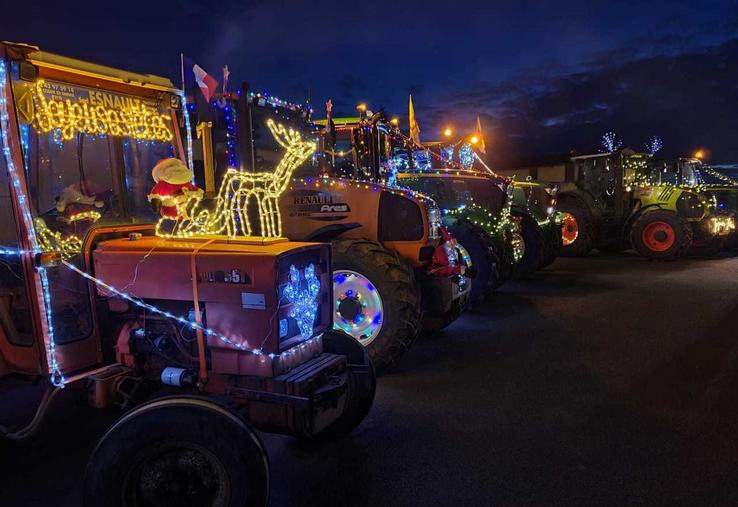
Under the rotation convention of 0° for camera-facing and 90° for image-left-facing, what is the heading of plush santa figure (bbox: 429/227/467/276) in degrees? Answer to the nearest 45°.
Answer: approximately 315°

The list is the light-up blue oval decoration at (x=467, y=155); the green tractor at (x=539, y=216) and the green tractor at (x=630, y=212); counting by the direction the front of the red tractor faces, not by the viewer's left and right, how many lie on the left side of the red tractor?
3

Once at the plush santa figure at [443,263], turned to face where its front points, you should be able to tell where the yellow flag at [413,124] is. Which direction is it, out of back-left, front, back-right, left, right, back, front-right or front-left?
back-left

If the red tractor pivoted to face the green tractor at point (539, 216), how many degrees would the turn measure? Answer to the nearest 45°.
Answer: approximately 90° to its left

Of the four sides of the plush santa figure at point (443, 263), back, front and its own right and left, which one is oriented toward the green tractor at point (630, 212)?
left

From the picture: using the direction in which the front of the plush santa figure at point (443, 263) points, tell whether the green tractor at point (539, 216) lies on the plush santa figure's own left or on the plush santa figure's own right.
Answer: on the plush santa figure's own left

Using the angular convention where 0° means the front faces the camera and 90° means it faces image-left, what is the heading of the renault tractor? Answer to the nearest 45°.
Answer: approximately 315°

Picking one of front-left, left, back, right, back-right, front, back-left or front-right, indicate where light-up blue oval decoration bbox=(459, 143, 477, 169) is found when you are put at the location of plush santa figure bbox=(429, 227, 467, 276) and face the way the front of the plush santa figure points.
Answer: back-left
